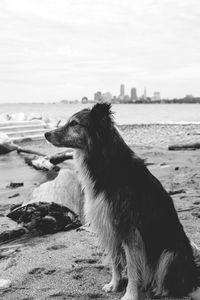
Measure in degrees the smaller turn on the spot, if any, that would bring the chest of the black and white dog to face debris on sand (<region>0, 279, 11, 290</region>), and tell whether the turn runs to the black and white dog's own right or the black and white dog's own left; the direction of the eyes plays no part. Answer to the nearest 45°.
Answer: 0° — it already faces it

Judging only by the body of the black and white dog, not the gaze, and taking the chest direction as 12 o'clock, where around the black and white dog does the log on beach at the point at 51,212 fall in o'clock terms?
The log on beach is roughly at 2 o'clock from the black and white dog.

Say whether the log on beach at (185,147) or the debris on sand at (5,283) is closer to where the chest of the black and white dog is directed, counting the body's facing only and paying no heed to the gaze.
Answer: the debris on sand

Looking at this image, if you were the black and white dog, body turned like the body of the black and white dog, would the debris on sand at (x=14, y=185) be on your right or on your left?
on your right

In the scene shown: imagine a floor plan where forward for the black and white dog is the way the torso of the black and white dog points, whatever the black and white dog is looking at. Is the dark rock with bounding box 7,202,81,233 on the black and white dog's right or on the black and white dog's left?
on the black and white dog's right

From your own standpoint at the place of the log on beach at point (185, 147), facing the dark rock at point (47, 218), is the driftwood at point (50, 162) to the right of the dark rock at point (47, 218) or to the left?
right

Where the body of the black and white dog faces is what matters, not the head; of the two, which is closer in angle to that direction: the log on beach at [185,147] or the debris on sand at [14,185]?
the debris on sand

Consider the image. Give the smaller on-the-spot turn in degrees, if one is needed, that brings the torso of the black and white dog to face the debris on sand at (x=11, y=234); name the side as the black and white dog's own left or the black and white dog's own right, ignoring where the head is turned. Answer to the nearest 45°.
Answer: approximately 45° to the black and white dog's own right

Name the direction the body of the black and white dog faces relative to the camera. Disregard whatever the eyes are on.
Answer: to the viewer's left

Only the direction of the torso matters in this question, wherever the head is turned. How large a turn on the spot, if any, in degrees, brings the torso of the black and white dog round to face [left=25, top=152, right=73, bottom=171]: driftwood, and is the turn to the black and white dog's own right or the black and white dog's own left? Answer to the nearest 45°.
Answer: approximately 90° to the black and white dog's own right
